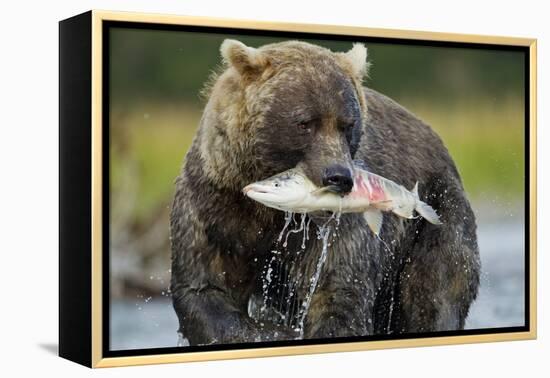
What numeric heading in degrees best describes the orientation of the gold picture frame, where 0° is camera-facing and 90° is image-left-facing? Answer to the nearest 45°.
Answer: approximately 315°
